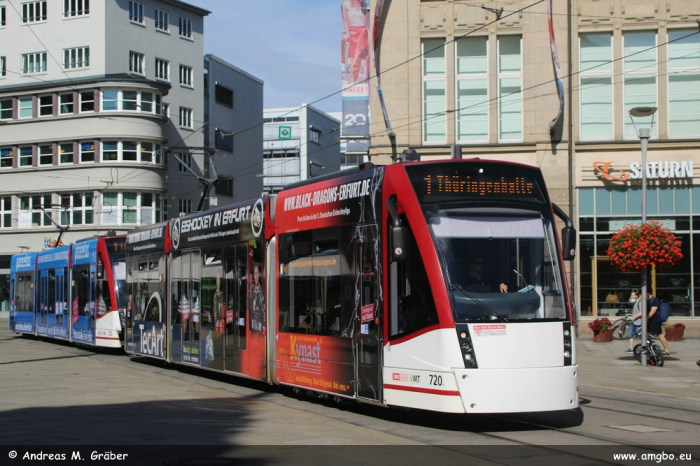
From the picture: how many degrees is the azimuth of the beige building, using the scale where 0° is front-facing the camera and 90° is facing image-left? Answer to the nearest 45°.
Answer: approximately 0°

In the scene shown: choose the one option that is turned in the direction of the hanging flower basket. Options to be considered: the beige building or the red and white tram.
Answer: the beige building

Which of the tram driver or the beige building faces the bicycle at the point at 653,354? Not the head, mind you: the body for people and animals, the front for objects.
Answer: the beige building

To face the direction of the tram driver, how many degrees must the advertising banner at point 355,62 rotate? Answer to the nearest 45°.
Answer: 0° — it already faces them

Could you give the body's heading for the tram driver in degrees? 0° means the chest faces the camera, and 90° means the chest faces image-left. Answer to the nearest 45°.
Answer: approximately 315°

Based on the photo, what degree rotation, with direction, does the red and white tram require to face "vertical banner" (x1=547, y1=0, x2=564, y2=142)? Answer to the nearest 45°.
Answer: approximately 135° to its left

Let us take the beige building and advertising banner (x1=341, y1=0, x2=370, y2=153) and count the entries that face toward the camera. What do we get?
2

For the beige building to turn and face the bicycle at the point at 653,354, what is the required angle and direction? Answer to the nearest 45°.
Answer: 0° — it already faces it

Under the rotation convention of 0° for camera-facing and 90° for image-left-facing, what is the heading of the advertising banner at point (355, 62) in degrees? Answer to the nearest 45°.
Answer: approximately 0°

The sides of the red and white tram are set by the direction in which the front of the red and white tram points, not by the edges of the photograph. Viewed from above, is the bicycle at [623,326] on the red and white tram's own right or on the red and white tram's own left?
on the red and white tram's own left

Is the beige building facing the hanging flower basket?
yes

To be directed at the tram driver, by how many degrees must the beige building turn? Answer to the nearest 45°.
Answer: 0° — it already faces them

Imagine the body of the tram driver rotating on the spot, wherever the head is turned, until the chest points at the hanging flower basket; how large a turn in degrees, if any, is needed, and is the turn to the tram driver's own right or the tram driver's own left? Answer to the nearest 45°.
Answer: approximately 135° to the tram driver's own left

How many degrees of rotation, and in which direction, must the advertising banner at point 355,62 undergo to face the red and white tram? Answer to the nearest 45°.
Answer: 0° — it already faces it
